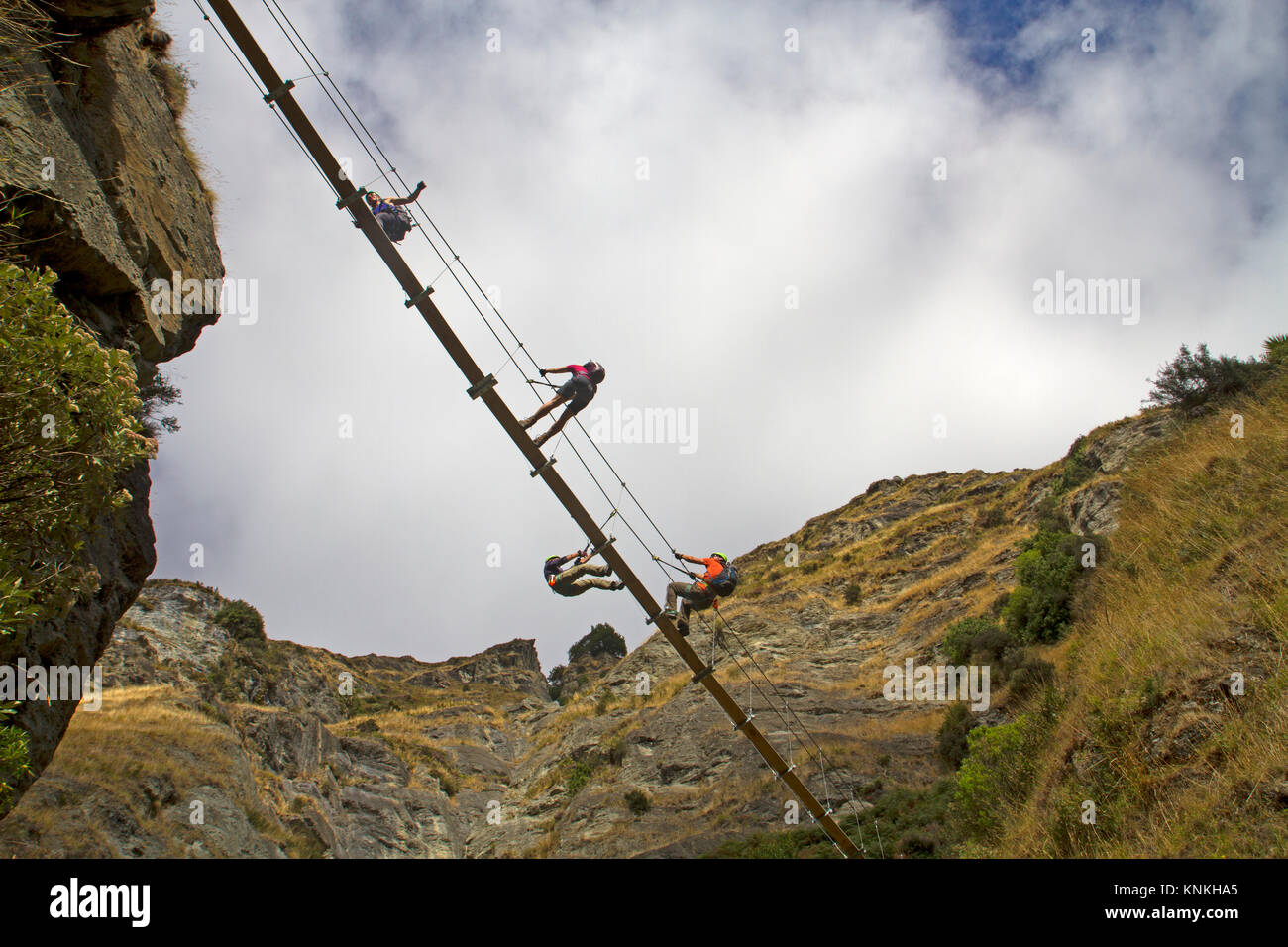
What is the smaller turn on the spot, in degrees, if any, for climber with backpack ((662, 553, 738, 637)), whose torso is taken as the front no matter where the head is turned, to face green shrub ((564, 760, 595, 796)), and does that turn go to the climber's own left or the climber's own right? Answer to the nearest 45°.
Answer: approximately 90° to the climber's own right

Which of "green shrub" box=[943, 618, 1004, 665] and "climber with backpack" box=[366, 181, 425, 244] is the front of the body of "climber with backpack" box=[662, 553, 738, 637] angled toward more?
the climber with backpack

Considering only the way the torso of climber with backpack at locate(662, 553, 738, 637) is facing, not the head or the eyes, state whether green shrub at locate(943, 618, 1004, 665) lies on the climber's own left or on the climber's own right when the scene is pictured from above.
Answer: on the climber's own right

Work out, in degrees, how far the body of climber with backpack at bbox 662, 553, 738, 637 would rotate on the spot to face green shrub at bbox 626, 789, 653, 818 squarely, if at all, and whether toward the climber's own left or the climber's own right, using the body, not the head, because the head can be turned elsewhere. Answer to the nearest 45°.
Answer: approximately 90° to the climber's own right

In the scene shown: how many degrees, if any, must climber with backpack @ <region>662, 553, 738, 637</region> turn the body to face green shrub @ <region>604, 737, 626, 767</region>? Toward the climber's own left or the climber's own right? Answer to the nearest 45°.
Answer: approximately 90° to the climber's own right

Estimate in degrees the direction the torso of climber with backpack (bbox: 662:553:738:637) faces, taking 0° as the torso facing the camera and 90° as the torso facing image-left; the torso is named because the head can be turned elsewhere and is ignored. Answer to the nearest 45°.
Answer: approximately 90°
